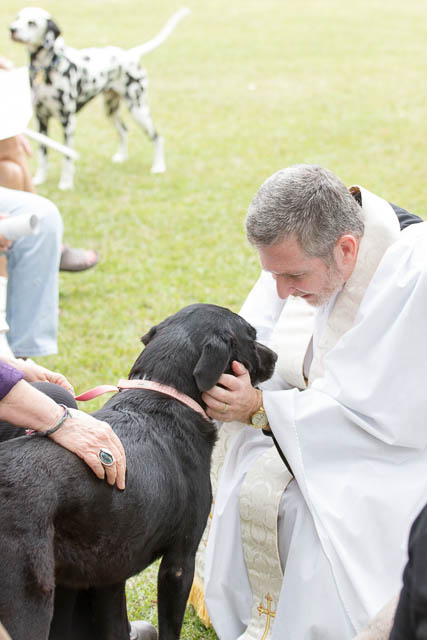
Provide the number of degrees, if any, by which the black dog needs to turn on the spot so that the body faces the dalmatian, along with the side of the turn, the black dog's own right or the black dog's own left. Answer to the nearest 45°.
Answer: approximately 45° to the black dog's own left

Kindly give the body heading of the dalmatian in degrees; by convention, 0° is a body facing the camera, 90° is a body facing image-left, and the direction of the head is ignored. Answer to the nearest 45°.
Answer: approximately 45°

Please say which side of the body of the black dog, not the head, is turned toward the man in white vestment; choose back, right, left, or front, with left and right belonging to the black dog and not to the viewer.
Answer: front

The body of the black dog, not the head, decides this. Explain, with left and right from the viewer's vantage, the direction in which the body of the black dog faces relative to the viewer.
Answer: facing away from the viewer and to the right of the viewer

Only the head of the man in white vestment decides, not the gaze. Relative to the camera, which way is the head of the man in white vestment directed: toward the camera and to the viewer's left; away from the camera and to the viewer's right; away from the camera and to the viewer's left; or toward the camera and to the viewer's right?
toward the camera and to the viewer's left

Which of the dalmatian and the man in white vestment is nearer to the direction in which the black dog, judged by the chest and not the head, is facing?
the man in white vestment

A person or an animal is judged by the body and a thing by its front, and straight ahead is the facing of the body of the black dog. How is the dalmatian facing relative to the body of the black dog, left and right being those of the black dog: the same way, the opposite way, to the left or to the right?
the opposite way

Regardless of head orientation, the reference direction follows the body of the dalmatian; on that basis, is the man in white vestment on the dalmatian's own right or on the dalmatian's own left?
on the dalmatian's own left

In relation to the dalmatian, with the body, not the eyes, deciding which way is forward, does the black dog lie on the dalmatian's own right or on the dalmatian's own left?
on the dalmatian's own left
